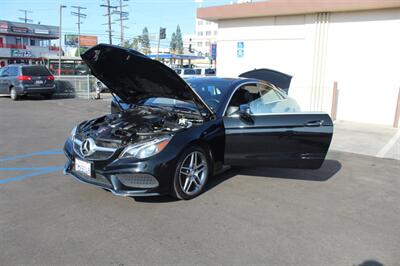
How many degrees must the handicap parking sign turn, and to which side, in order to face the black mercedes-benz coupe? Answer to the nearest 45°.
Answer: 0° — it already faces it

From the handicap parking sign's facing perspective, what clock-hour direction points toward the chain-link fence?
The chain-link fence is roughly at 4 o'clock from the handicap parking sign.

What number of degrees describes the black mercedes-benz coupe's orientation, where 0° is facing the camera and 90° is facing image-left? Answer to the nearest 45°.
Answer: approximately 45°

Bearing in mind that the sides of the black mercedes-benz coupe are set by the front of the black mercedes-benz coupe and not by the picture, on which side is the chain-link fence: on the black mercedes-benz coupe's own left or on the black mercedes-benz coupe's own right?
on the black mercedes-benz coupe's own right

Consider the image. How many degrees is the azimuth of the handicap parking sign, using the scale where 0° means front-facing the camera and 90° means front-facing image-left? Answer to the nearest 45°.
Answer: approximately 0°

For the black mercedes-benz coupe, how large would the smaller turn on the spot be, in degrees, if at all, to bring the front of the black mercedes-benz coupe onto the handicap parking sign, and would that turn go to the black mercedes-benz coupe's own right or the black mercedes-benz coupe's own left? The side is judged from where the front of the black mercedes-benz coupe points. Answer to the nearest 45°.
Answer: approximately 135° to the black mercedes-benz coupe's own right
